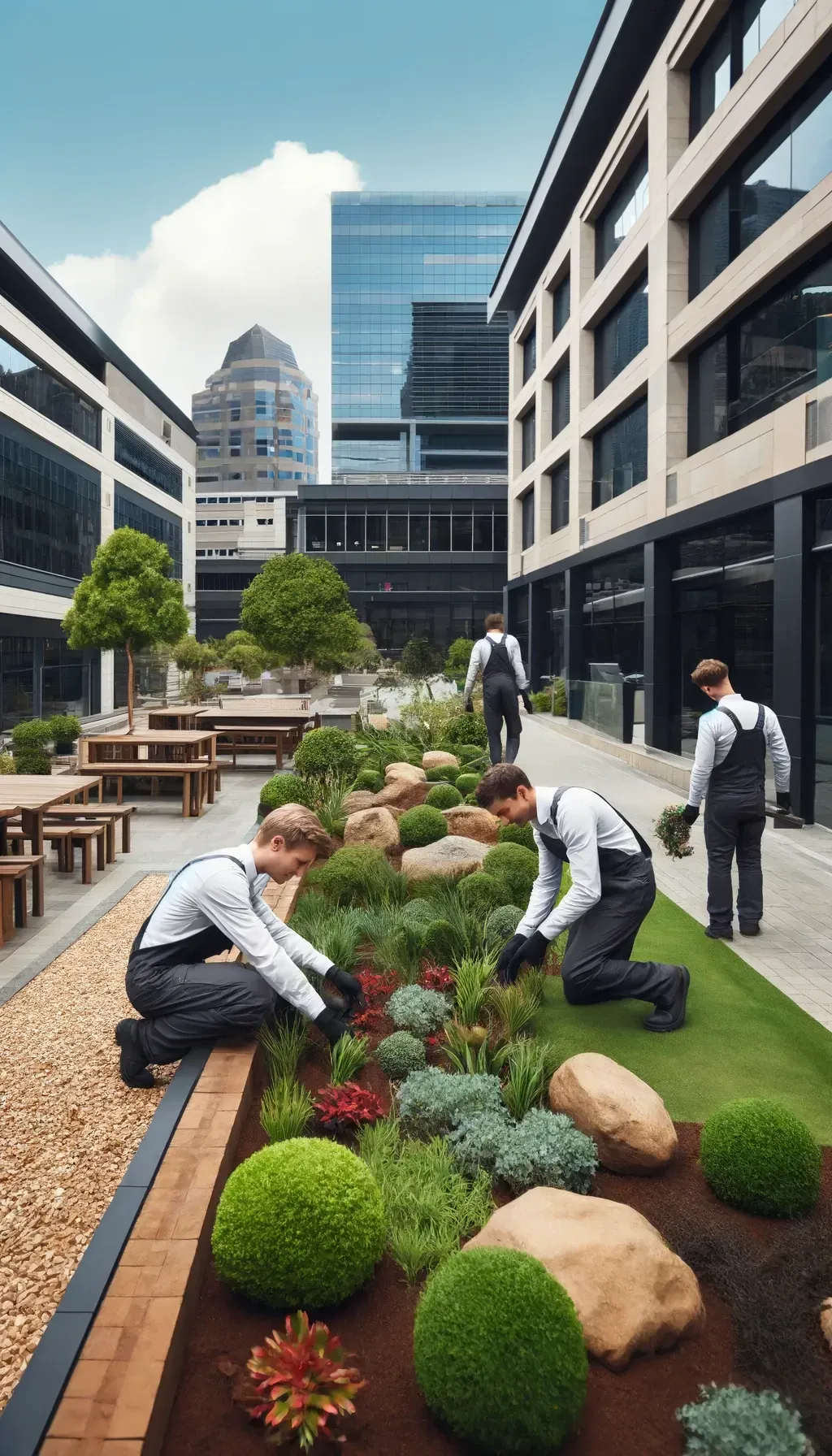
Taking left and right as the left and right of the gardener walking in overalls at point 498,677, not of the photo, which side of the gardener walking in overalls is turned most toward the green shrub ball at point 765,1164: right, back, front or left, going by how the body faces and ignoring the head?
back

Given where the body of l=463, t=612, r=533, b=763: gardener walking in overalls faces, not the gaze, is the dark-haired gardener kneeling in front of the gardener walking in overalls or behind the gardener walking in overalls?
behind

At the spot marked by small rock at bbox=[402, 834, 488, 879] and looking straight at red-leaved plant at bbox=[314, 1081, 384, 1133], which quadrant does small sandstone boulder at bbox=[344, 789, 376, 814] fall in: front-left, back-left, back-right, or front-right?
back-right

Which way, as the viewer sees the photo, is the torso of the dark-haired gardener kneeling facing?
to the viewer's left

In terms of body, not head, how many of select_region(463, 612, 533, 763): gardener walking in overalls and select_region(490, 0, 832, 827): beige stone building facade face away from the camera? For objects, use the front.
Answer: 1

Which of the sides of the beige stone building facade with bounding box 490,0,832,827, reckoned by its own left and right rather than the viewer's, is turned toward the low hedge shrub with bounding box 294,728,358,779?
front

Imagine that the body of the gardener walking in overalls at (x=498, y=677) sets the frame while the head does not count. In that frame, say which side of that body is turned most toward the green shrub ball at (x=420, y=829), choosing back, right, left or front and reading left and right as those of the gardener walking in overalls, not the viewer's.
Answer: back

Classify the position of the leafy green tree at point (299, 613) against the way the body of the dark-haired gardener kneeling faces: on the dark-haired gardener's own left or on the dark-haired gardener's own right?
on the dark-haired gardener's own right

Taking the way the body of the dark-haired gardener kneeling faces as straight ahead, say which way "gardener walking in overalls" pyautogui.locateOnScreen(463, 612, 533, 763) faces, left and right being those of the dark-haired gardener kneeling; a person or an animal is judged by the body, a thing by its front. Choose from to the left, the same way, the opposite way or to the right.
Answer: to the right

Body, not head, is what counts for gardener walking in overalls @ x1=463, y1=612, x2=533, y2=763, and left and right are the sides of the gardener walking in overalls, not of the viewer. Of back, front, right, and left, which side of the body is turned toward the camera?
back

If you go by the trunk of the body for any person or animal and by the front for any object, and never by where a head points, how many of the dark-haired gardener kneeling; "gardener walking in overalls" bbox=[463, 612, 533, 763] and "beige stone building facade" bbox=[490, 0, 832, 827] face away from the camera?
1

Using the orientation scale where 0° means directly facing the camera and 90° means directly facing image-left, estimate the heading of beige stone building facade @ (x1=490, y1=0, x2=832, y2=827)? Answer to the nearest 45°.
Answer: approximately 45°

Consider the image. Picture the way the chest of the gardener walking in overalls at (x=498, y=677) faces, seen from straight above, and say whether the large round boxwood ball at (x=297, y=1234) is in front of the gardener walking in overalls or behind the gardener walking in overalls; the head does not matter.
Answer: behind
